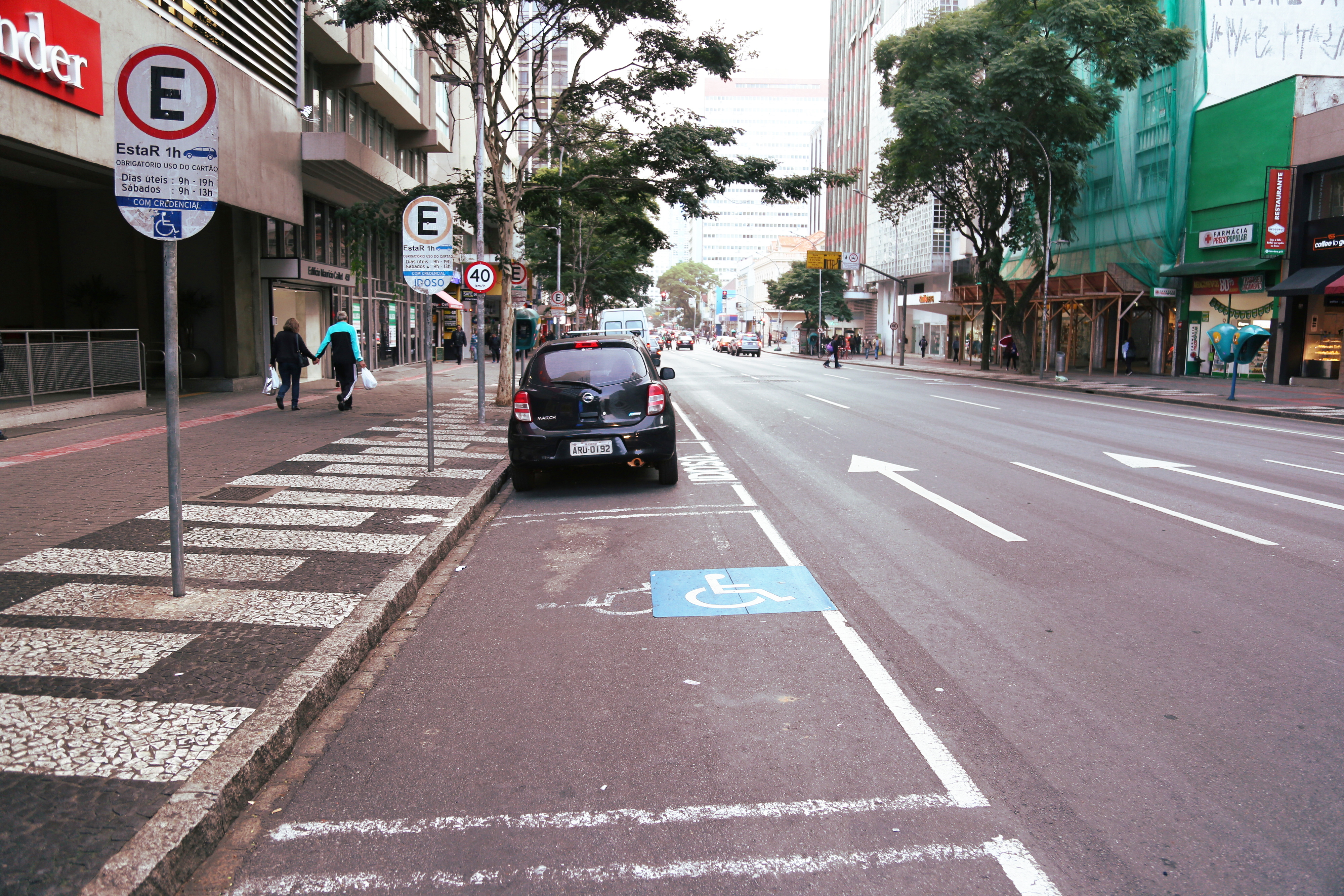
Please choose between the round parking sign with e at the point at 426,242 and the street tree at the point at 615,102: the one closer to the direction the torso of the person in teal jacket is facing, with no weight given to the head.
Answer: the street tree

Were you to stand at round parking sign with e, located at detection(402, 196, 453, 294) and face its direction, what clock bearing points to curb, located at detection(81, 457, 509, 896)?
The curb is roughly at 12 o'clock from the round parking sign with e.

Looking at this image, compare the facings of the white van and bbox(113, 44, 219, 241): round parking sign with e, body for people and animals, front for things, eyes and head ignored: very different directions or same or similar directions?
very different directions

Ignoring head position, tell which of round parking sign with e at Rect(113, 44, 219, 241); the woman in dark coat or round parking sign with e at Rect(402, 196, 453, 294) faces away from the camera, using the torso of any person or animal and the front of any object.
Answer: the woman in dark coat

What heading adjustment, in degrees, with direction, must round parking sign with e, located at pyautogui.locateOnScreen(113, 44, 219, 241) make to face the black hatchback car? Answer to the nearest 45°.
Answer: approximately 135° to its left

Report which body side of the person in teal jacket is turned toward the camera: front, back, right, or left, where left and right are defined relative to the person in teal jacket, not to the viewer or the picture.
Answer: back

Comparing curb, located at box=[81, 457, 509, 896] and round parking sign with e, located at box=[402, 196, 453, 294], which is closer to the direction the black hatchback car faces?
the round parking sign with e

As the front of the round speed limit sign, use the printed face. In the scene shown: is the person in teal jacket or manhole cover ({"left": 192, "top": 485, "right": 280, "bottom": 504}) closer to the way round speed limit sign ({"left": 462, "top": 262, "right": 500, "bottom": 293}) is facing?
the manhole cover

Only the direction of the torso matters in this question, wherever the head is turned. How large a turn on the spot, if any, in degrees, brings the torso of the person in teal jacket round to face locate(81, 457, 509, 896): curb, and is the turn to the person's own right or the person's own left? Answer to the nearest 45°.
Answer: approximately 180°

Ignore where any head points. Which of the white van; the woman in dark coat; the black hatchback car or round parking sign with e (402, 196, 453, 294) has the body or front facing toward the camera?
the round parking sign with e

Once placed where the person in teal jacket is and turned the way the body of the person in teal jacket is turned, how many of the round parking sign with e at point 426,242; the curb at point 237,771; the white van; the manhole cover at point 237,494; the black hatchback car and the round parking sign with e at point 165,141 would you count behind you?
5

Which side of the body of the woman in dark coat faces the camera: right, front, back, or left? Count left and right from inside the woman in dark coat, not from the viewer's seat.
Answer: back

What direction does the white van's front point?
away from the camera

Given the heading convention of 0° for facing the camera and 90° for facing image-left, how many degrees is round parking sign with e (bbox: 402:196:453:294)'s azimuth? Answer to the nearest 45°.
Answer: approximately 0°

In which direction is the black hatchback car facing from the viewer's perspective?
away from the camera
